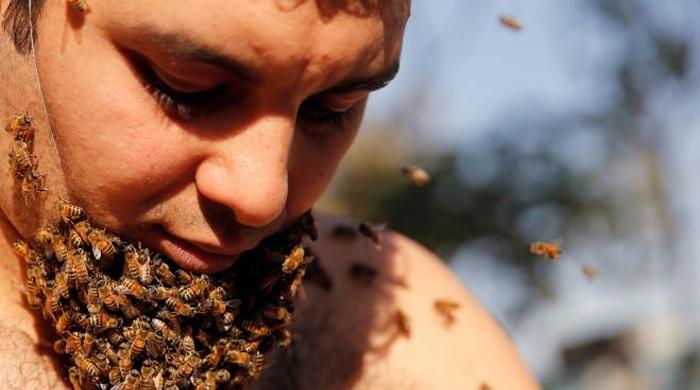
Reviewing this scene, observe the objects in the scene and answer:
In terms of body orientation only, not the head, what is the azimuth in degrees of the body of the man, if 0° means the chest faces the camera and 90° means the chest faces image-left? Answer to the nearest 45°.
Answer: approximately 315°
